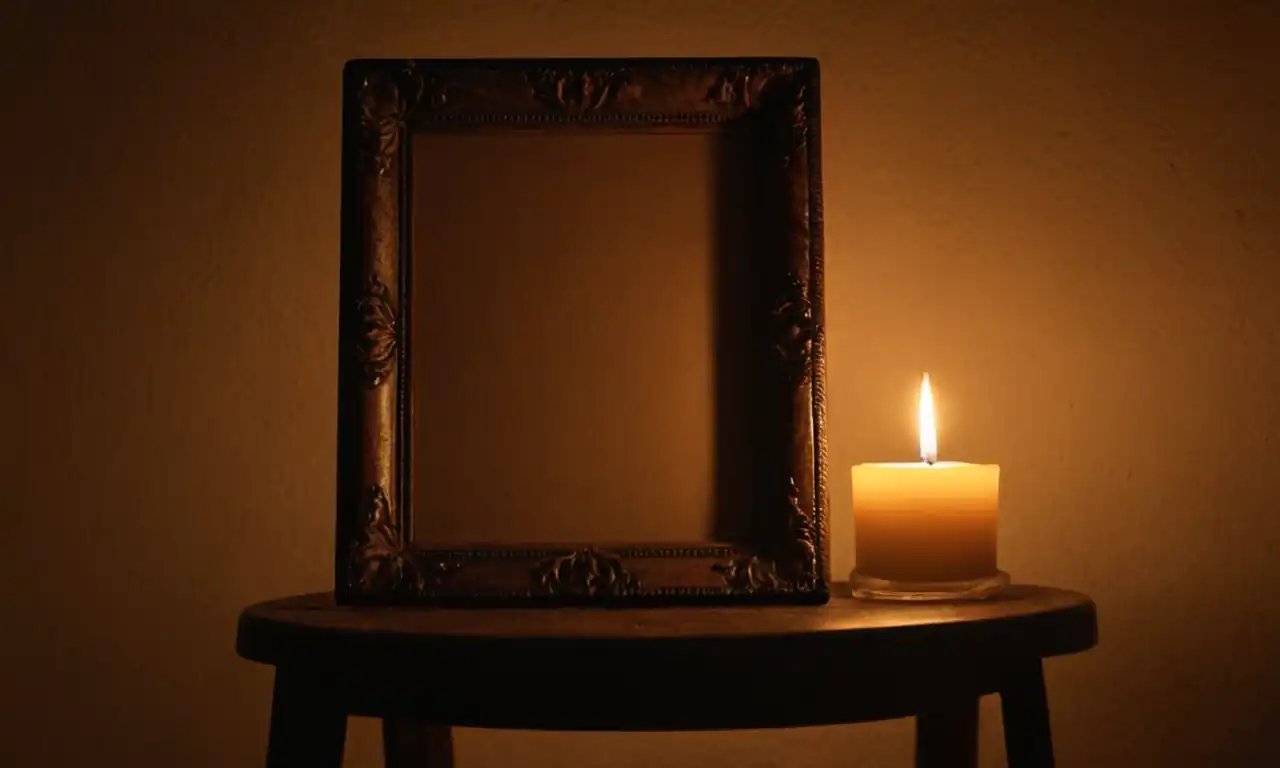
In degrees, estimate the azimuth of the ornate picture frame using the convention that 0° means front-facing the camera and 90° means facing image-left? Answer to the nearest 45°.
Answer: approximately 0°
